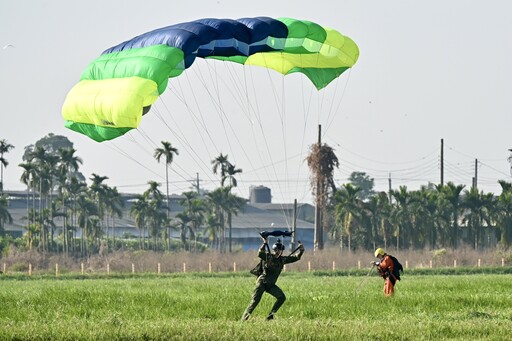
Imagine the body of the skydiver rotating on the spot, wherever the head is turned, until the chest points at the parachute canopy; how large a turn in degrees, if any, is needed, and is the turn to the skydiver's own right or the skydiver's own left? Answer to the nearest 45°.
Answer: approximately 180°

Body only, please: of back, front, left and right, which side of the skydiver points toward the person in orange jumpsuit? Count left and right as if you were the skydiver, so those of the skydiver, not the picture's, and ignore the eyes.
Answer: left

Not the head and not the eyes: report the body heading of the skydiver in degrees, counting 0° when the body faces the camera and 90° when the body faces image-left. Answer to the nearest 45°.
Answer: approximately 315°
